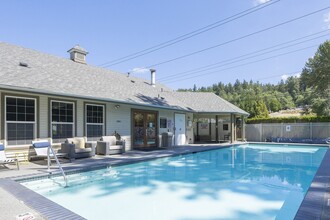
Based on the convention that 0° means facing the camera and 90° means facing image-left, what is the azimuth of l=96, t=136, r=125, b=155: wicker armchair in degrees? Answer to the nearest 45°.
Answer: approximately 315°

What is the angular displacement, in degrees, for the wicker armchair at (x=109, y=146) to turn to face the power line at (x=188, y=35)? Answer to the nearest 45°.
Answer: approximately 90° to its left

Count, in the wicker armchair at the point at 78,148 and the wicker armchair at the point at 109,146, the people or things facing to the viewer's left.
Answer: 0

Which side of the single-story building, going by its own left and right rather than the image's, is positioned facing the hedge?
left

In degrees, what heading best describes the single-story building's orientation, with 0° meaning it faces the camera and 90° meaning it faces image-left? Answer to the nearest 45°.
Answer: approximately 315°
